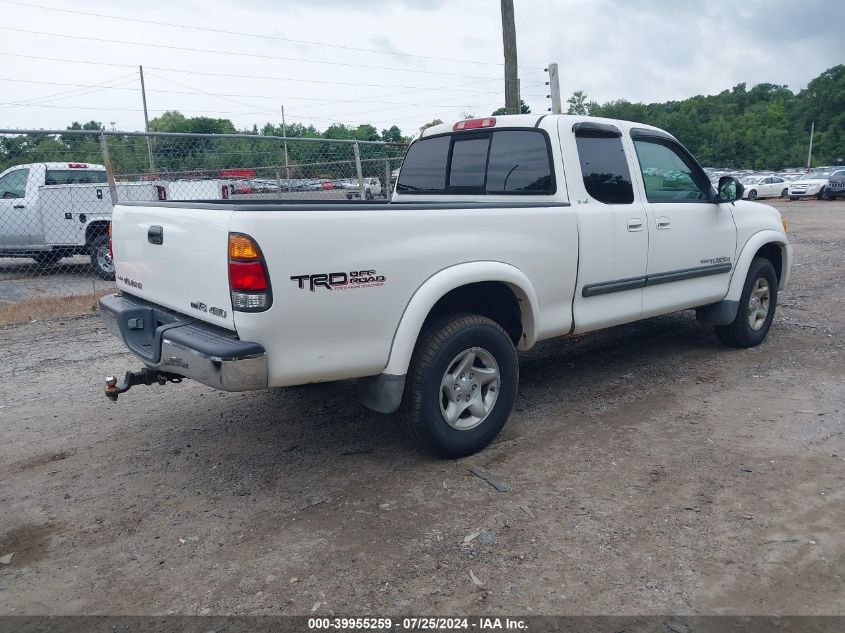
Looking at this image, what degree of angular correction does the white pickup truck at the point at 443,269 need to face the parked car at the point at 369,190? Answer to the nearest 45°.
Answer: approximately 45° to its left

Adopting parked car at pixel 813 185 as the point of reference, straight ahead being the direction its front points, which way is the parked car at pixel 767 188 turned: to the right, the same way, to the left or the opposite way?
the same way

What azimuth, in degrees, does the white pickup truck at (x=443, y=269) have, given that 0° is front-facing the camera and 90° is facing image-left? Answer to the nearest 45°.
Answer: approximately 225°

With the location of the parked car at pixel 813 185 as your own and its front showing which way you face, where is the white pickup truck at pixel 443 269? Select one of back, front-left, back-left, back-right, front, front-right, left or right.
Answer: front-left

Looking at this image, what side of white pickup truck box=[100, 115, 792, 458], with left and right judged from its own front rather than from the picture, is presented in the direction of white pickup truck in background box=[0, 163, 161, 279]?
left

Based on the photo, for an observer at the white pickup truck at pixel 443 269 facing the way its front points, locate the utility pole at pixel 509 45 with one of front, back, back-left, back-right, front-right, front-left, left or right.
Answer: front-left

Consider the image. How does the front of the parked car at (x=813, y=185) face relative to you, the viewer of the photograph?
facing the viewer and to the left of the viewer

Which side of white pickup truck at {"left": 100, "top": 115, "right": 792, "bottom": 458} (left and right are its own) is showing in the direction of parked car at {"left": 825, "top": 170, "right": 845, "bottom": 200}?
front

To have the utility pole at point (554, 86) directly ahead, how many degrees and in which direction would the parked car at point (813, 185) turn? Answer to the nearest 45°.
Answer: approximately 45° to its left

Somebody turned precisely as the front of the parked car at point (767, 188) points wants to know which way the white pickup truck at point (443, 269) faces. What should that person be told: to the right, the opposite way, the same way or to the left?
the opposite way
